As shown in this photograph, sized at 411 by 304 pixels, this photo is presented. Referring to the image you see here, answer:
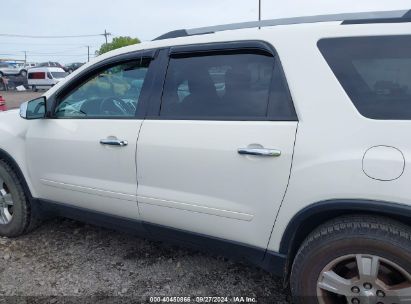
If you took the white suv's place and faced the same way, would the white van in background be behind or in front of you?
in front

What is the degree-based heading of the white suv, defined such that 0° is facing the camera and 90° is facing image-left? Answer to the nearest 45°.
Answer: approximately 135°
